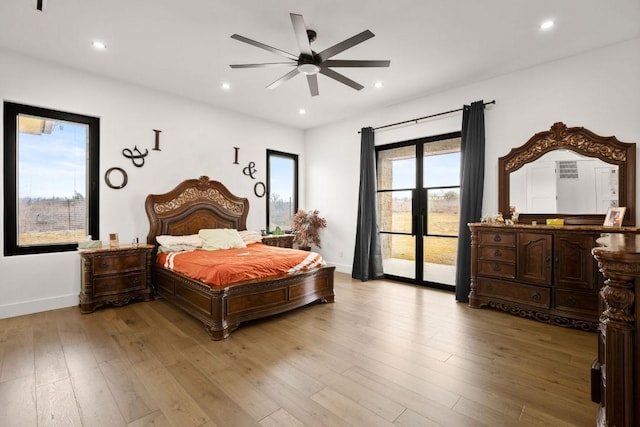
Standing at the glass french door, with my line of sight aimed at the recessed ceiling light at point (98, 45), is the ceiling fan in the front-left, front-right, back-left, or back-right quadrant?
front-left

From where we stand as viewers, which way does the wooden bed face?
facing the viewer and to the right of the viewer

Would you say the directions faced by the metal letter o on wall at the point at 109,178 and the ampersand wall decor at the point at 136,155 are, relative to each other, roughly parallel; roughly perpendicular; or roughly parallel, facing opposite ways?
roughly parallel

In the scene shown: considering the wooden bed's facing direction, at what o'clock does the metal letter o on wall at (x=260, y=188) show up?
The metal letter o on wall is roughly at 8 o'clock from the wooden bed.

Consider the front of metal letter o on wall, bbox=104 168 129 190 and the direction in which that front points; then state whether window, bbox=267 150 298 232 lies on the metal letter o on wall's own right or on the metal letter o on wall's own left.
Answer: on the metal letter o on wall's own left

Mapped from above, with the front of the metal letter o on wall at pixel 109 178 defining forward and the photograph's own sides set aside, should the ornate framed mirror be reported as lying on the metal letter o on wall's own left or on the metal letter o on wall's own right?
on the metal letter o on wall's own left

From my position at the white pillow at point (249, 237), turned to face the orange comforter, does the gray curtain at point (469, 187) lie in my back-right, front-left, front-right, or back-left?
front-left

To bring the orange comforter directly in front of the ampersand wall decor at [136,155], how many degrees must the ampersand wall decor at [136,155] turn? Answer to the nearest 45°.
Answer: approximately 45° to its left

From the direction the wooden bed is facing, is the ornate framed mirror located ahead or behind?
ahead

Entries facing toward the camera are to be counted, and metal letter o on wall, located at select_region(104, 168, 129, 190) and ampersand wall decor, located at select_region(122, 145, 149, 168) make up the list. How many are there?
2

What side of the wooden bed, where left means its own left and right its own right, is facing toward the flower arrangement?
left

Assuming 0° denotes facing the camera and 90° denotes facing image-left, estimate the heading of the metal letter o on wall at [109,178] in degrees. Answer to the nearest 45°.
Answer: approximately 0°

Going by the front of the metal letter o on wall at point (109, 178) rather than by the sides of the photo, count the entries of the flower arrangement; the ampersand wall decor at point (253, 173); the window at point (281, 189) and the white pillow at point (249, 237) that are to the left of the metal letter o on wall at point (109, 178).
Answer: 4

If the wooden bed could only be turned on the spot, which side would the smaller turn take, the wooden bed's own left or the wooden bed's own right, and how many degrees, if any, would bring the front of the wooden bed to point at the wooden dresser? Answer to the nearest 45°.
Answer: approximately 45° to the wooden bed's own left

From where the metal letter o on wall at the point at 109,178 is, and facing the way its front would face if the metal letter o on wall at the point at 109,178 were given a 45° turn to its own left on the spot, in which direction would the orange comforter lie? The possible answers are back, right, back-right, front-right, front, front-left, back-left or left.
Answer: front

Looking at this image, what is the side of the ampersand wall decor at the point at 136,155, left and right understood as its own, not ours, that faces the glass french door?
left
